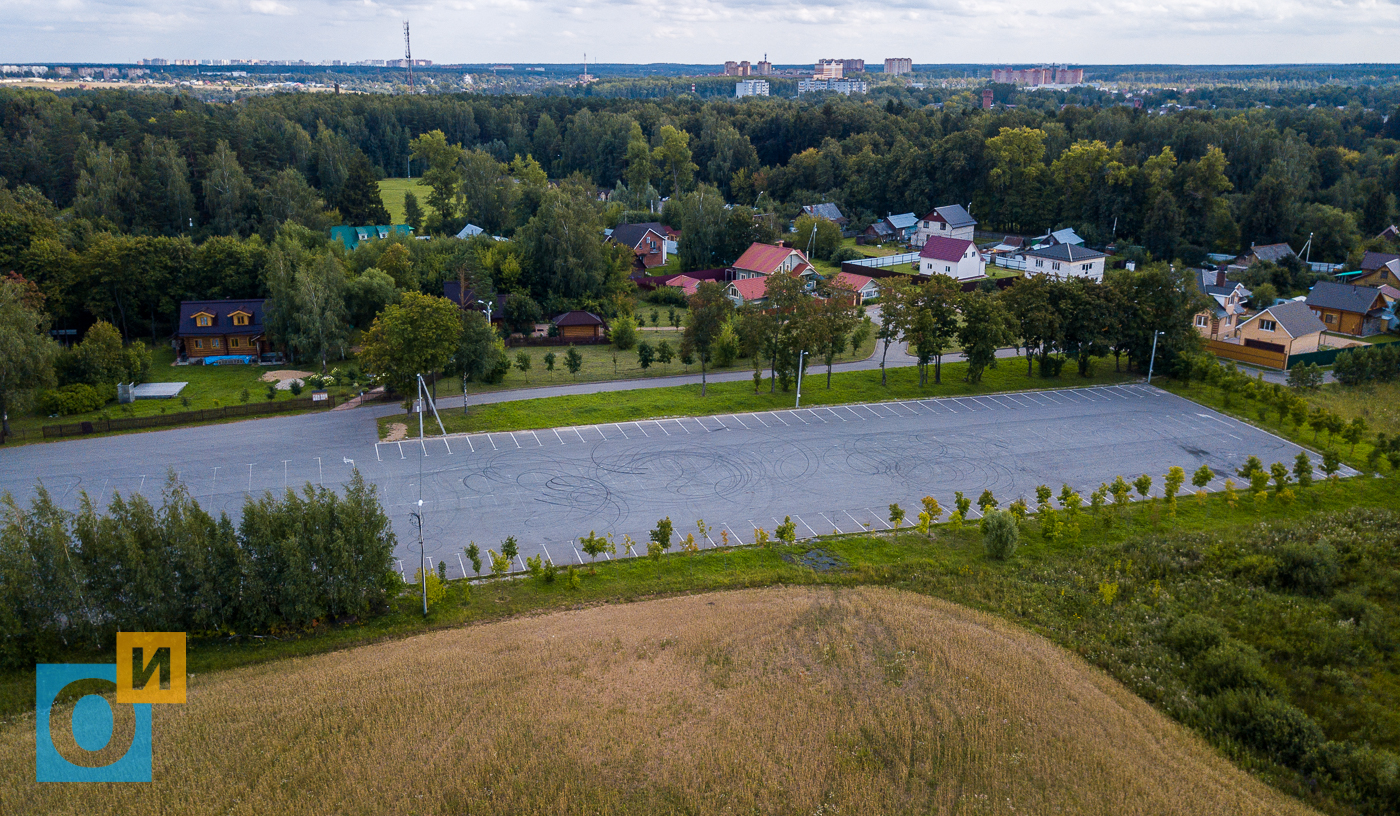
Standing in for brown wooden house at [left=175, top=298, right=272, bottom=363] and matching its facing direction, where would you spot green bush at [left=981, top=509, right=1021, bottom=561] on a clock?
The green bush is roughly at 11 o'clock from the brown wooden house.

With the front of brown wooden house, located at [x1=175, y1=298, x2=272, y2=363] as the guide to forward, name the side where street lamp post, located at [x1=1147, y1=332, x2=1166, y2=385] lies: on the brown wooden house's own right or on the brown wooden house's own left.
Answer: on the brown wooden house's own left

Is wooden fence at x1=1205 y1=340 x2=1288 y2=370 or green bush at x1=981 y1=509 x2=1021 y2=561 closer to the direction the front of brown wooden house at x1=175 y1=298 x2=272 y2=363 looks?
the green bush

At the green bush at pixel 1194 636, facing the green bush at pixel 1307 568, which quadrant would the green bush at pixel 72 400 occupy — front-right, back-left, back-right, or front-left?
back-left

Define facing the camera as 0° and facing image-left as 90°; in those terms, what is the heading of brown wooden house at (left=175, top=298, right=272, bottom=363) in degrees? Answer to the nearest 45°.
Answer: approximately 0°

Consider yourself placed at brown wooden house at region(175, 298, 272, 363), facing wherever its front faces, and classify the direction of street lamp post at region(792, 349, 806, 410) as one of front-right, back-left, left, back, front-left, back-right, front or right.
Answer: front-left

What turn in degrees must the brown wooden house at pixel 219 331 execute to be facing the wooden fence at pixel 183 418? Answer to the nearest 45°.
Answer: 0° — it already faces it

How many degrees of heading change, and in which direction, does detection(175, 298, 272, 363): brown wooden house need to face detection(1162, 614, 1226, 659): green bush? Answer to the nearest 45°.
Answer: approximately 45° to its left

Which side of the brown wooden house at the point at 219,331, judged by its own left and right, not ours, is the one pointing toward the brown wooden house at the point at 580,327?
left

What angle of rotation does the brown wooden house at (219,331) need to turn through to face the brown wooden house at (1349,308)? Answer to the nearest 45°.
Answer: approximately 90° to its left
